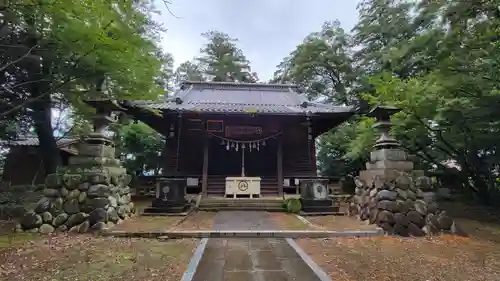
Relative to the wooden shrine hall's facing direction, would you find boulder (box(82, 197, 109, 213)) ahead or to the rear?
ahead

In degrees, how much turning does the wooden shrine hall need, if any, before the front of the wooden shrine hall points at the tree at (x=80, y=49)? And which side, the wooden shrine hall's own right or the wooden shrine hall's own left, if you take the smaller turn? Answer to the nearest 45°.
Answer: approximately 45° to the wooden shrine hall's own right

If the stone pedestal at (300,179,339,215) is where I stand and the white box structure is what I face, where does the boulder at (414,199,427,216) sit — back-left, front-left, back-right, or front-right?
back-left

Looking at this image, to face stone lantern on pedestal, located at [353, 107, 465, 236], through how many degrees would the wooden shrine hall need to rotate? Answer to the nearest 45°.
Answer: approximately 45° to its left

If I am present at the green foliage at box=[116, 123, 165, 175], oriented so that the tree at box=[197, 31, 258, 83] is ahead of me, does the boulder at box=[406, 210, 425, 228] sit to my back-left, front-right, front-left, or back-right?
back-right

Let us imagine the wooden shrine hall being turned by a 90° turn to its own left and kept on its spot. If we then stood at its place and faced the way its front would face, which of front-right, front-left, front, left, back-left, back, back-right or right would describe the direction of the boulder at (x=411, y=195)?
front-right

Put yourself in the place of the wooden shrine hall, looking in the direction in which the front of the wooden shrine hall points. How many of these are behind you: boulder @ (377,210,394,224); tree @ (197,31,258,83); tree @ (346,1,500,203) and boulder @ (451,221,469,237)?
1

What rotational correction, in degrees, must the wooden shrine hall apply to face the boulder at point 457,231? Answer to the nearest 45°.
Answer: approximately 45° to its left

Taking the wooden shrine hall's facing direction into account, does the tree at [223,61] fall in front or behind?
behind

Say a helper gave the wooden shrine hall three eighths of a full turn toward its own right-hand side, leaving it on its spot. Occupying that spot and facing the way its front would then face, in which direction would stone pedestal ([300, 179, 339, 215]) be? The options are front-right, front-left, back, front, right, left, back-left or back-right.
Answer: back

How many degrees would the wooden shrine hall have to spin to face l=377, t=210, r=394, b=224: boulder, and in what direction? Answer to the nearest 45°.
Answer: approximately 45° to its left

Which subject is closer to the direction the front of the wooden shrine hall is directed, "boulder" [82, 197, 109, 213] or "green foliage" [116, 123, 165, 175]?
the boulder

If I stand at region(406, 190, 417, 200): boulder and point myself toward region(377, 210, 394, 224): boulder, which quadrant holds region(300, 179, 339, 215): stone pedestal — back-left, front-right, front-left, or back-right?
front-right

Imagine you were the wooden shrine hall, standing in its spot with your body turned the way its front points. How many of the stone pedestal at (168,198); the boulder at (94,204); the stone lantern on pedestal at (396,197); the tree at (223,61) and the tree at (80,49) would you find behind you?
1

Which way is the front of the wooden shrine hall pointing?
toward the camera

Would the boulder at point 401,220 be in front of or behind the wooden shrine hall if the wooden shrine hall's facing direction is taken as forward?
in front
